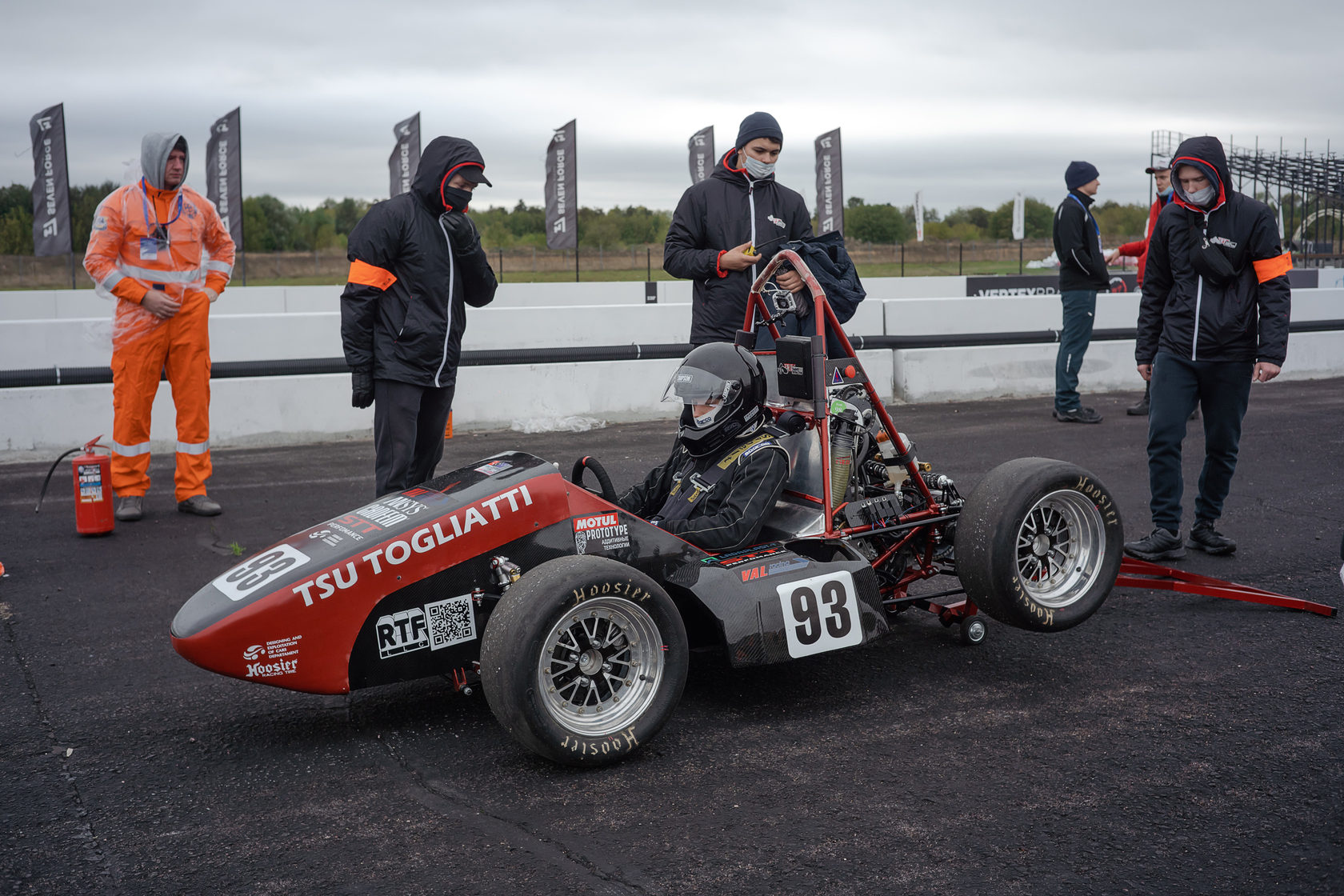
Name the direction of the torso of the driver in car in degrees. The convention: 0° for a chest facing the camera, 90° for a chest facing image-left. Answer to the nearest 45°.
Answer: approximately 45°

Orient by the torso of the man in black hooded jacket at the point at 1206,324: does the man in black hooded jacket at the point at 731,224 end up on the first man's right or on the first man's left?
on the first man's right

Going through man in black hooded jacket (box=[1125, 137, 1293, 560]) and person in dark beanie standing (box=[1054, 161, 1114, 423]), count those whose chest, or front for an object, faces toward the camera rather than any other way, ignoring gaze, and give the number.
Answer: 1

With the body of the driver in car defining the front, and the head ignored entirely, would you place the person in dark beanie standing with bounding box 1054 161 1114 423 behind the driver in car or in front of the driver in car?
behind

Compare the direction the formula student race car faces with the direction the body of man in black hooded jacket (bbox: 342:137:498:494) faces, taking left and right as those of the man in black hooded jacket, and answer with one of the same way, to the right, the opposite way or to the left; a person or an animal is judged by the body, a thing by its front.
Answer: to the right

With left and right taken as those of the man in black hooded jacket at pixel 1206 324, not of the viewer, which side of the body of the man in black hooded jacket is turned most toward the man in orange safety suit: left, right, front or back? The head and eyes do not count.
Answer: right

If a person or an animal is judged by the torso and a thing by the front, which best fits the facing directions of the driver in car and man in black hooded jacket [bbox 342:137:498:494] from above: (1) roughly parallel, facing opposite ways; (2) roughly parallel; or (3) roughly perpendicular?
roughly perpendicular

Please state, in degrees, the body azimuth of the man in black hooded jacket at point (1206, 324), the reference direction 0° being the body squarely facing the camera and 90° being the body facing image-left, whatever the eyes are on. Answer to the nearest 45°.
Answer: approximately 0°
